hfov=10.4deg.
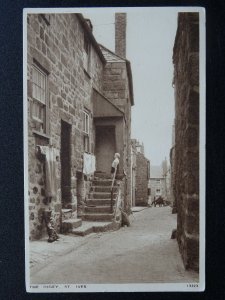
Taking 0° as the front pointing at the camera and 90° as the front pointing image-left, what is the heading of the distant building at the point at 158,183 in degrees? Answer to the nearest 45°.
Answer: approximately 0°
